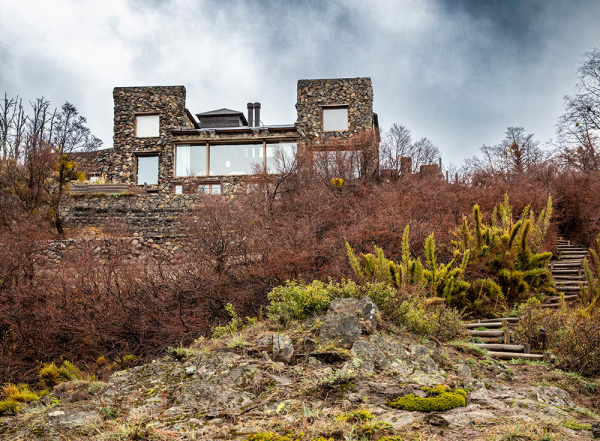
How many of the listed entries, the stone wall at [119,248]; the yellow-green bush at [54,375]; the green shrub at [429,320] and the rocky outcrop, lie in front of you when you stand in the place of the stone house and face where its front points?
4

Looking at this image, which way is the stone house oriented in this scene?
toward the camera

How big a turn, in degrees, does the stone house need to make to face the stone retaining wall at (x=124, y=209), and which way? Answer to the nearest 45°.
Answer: approximately 45° to its right

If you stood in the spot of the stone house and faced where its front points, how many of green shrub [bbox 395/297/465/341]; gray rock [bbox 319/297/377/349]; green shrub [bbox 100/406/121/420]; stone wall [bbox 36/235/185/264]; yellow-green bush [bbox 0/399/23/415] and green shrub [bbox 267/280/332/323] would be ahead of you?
6

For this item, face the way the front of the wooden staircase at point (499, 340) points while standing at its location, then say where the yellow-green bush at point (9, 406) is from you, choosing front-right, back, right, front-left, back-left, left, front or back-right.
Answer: front-right

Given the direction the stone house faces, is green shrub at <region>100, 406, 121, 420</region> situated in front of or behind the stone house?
in front

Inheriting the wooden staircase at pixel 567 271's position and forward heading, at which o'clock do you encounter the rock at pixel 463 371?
The rock is roughly at 12 o'clock from the wooden staircase.

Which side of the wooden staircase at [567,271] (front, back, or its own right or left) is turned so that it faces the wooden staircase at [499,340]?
front

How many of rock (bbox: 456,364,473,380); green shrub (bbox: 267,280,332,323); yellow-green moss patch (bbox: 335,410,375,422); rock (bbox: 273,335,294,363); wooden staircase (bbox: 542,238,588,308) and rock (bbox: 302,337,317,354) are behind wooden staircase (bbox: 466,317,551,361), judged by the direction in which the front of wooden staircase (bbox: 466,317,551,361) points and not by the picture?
1

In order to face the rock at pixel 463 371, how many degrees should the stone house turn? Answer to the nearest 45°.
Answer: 0° — it already faces it

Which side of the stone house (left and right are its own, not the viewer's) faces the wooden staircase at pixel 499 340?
front

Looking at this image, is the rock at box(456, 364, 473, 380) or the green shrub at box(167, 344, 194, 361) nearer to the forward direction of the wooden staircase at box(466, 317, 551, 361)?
the rock

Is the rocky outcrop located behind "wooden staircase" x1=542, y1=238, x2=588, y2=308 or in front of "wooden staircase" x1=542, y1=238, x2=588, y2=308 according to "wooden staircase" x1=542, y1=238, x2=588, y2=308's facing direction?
in front

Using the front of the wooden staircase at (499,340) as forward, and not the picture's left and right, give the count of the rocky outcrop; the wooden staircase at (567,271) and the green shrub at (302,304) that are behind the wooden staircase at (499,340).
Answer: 1

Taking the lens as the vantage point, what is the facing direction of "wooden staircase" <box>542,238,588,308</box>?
facing the viewer
